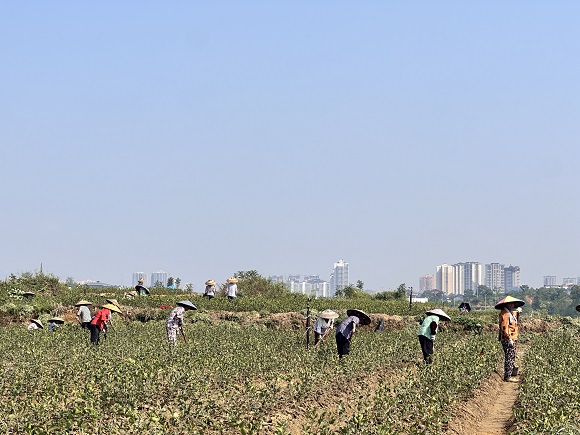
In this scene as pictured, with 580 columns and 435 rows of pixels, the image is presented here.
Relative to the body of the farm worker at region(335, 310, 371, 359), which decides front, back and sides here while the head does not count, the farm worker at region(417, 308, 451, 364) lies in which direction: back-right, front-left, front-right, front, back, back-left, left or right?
front

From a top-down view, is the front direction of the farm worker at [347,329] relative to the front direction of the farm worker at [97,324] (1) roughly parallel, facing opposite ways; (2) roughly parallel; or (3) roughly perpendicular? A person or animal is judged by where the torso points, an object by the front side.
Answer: roughly parallel

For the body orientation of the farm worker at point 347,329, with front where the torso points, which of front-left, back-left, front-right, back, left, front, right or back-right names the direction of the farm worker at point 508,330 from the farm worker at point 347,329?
front

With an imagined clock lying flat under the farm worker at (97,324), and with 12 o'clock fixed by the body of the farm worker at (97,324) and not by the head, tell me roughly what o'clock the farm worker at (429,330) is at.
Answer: the farm worker at (429,330) is roughly at 1 o'clock from the farm worker at (97,324).

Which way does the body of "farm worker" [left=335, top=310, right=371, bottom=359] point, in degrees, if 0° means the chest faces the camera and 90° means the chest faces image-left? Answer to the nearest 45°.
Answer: approximately 270°

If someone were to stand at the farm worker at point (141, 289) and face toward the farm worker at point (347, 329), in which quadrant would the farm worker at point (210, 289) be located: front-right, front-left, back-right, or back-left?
front-left

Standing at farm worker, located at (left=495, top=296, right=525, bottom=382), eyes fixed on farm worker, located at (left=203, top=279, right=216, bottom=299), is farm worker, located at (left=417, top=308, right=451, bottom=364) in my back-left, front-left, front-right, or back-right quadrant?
front-left

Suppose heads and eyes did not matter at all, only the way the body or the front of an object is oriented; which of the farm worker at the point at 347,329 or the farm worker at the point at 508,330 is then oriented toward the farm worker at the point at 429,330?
the farm worker at the point at 347,329

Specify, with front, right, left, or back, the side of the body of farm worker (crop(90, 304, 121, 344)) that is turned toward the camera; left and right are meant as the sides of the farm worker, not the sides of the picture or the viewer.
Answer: right

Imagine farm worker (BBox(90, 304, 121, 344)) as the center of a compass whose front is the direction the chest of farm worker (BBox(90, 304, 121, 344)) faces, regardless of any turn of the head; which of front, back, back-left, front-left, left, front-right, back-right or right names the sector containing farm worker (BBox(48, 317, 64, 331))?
left

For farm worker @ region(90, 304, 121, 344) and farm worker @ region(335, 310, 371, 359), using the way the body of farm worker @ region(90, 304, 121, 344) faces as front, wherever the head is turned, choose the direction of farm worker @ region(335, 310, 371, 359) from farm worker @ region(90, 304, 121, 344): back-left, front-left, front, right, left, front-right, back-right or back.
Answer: front-right
